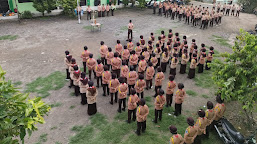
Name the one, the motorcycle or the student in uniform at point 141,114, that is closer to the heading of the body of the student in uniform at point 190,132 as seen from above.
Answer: the student in uniform

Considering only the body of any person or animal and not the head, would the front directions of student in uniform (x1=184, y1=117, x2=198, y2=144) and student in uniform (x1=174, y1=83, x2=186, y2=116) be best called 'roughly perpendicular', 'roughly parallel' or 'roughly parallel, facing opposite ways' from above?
roughly parallel

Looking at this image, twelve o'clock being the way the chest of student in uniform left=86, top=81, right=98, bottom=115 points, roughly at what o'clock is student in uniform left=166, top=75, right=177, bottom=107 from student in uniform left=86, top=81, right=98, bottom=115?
student in uniform left=166, top=75, right=177, bottom=107 is roughly at 3 o'clock from student in uniform left=86, top=81, right=98, bottom=115.

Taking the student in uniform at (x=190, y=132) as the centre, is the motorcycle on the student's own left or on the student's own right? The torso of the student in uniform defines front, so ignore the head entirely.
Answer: on the student's own right

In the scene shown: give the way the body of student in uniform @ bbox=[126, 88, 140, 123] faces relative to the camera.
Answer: away from the camera

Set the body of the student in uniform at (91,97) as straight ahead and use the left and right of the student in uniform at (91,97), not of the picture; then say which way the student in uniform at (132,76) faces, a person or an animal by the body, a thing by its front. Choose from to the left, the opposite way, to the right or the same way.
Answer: the same way

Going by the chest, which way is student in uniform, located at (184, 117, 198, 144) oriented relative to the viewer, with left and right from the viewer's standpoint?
facing away from the viewer and to the left of the viewer

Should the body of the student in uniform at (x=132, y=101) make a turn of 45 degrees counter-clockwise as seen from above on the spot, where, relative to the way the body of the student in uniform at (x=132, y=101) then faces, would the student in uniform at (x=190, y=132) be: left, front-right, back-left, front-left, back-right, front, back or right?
back

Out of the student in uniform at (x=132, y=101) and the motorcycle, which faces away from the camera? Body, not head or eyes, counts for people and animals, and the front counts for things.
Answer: the student in uniform

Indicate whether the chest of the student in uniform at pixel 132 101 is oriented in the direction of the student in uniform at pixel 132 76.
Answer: yes

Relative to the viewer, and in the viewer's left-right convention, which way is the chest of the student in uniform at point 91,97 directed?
facing away from the viewer

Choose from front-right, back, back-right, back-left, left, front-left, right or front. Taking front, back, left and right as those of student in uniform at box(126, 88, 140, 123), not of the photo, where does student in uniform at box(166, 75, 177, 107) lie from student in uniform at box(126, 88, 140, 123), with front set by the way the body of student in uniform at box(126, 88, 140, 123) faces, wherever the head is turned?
front-right

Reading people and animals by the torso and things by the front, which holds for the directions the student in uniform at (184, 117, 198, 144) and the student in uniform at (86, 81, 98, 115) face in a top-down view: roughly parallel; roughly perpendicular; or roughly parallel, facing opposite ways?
roughly parallel

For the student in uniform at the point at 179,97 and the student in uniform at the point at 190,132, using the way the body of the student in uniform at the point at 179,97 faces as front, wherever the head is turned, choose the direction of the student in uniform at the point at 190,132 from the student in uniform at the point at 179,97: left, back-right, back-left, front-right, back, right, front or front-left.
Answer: back-left

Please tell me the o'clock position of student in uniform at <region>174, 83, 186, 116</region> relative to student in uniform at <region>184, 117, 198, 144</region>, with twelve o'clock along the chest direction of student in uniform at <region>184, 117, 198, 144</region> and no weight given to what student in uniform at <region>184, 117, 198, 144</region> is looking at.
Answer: student in uniform at <region>174, 83, 186, 116</region> is roughly at 1 o'clock from student in uniform at <region>184, 117, 198, 144</region>.

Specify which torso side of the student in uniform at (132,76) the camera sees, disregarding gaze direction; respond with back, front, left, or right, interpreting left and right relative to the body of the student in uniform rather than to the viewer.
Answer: back

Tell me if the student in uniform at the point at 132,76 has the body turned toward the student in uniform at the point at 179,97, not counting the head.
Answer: no

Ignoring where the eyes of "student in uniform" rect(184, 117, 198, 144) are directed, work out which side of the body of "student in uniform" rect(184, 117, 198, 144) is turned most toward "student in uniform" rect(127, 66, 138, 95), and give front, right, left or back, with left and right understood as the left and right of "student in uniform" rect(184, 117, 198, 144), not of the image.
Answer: front

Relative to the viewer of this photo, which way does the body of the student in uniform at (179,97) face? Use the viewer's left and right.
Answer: facing away from the viewer and to the left of the viewer

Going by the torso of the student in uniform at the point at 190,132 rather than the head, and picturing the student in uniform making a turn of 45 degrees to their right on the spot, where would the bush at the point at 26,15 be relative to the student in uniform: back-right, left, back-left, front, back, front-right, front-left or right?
front-left

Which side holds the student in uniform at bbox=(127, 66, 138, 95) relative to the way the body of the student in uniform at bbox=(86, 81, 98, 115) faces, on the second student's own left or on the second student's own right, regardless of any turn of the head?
on the second student's own right
